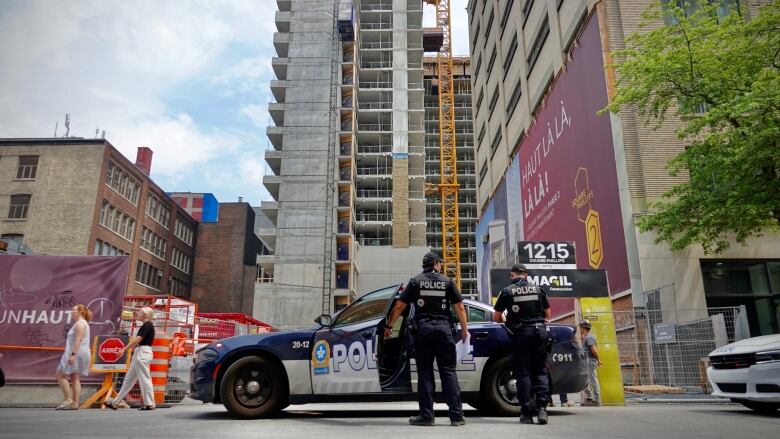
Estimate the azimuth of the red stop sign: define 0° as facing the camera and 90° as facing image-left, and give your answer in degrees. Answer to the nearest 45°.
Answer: approximately 0°

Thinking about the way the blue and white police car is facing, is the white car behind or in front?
behind

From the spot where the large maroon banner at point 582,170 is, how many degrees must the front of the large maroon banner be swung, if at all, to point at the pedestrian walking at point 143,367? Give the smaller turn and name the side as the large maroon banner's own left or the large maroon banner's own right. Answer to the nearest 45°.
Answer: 0° — it already faces them

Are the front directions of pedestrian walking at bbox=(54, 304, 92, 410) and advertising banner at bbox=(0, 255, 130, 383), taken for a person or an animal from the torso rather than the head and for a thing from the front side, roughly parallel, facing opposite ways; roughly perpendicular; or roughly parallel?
roughly perpendicular

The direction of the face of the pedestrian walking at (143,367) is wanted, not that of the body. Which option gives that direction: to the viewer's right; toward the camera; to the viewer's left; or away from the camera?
to the viewer's left

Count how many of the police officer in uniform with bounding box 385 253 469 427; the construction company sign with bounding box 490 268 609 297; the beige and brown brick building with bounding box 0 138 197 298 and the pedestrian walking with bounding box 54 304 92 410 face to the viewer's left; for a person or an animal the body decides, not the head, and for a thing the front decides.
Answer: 1

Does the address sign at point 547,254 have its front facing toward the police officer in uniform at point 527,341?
yes

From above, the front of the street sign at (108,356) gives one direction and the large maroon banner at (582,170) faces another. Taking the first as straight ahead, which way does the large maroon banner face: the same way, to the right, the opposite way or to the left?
to the right

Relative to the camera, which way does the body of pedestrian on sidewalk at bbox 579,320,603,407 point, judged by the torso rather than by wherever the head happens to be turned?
to the viewer's left

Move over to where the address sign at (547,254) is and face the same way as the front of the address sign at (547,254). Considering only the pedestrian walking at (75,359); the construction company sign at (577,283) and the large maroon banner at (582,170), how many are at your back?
1

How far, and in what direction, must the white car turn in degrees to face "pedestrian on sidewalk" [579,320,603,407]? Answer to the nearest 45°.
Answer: approximately 90° to its right

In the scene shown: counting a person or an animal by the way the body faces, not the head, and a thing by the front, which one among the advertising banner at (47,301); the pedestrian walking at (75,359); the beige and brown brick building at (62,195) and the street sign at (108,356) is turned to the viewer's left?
the pedestrian walking

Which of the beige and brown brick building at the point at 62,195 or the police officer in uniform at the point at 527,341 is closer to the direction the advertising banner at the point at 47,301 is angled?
the police officer in uniform

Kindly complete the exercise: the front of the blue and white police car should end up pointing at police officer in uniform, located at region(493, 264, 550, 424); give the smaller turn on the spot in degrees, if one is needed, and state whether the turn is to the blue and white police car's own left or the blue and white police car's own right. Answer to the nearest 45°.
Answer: approximately 180°
